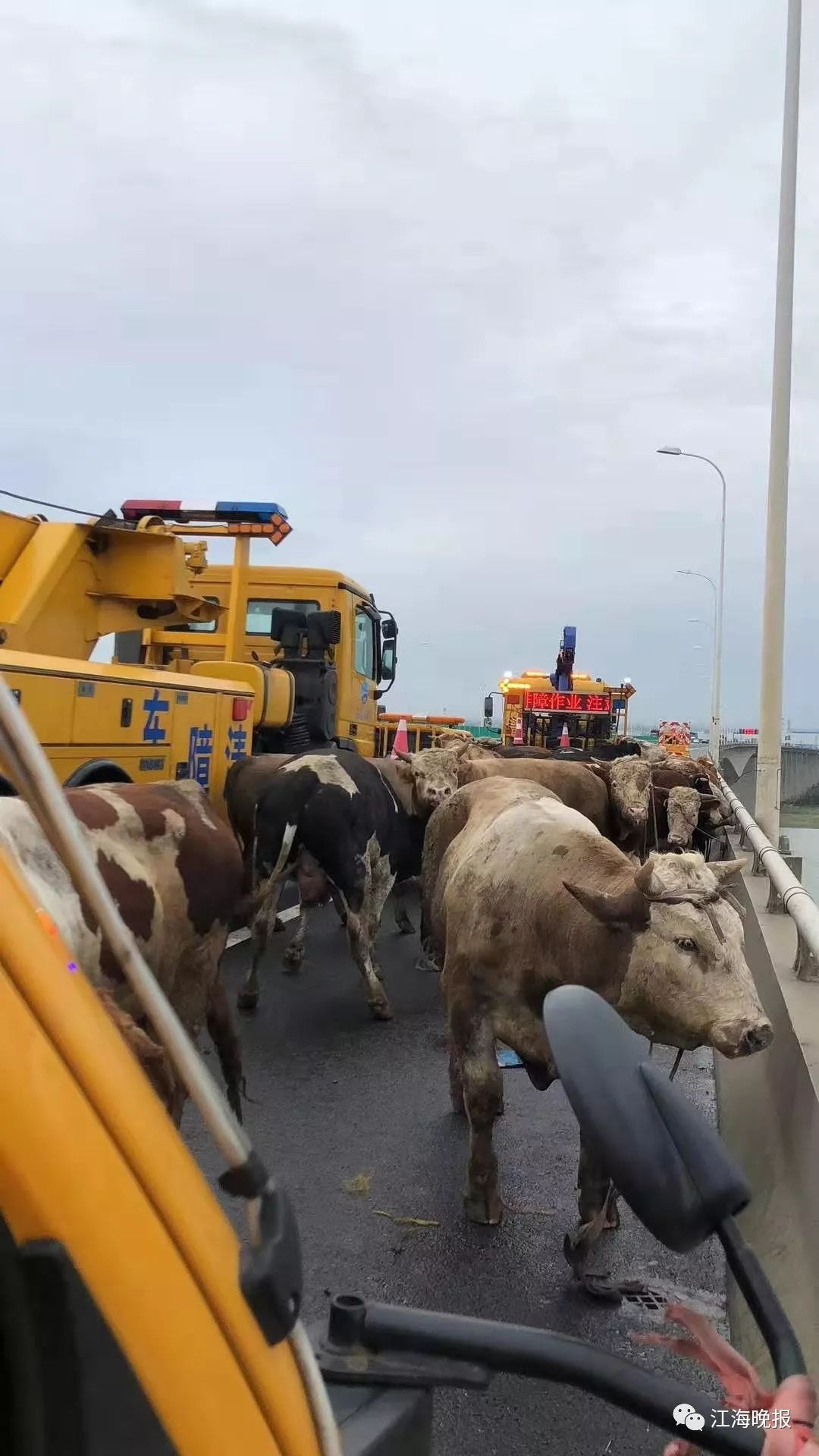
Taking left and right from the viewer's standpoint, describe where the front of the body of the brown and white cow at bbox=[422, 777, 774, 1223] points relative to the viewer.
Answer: facing the viewer and to the right of the viewer

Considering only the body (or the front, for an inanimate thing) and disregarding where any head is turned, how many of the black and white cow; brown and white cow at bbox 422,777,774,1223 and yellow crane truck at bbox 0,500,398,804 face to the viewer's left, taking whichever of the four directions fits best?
0

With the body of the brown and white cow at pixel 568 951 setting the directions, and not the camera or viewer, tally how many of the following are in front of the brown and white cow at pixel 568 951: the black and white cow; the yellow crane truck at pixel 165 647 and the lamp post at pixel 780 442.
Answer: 0

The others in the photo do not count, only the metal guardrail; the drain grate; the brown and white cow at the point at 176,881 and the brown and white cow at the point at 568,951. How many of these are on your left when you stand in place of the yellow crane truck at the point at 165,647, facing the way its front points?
0

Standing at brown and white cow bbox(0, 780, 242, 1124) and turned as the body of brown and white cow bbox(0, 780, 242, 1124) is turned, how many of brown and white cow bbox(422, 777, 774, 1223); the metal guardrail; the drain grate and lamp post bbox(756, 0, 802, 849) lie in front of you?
0

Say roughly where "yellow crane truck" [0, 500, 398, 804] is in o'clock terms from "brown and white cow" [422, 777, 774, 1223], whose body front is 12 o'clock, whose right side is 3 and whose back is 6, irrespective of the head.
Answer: The yellow crane truck is roughly at 6 o'clock from the brown and white cow.

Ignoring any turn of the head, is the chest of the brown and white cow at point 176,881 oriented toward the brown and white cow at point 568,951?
no

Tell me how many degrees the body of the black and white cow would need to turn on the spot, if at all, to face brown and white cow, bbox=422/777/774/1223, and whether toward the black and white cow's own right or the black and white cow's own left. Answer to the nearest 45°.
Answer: approximately 135° to the black and white cow's own right

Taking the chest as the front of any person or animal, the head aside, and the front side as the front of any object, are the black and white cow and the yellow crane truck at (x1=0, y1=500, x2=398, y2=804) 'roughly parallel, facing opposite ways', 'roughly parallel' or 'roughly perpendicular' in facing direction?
roughly parallel

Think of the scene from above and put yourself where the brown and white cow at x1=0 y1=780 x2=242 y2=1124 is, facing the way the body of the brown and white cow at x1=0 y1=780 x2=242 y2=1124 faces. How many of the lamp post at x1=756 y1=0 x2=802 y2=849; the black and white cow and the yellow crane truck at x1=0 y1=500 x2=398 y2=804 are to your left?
0
